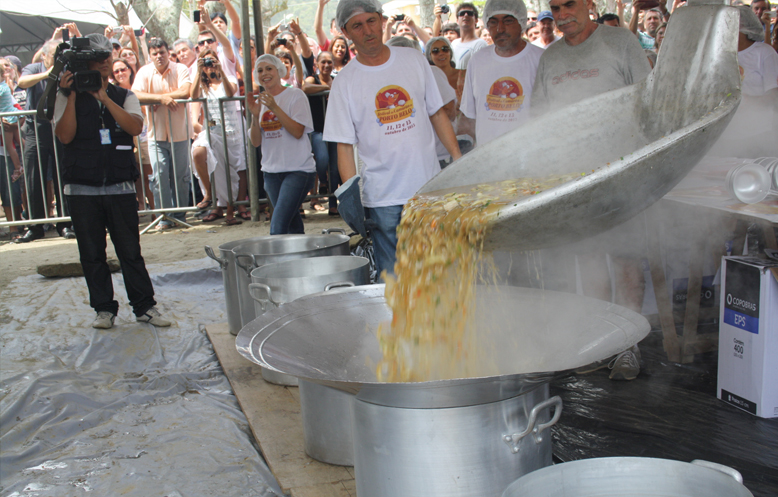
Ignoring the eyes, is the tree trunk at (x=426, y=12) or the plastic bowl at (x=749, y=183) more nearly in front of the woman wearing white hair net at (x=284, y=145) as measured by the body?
the plastic bowl

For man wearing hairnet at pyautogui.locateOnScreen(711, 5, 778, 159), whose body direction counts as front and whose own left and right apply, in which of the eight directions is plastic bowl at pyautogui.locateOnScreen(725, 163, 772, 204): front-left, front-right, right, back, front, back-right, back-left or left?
front-left

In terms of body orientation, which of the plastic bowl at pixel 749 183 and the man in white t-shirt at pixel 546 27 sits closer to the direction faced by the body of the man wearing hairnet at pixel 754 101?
the plastic bowl

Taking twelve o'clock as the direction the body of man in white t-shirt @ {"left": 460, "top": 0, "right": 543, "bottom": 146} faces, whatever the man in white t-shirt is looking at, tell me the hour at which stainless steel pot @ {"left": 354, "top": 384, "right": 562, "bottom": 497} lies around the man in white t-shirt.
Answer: The stainless steel pot is roughly at 12 o'clock from the man in white t-shirt.

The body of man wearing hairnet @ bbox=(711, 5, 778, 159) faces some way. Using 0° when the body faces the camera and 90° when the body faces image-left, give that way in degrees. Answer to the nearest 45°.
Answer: approximately 45°

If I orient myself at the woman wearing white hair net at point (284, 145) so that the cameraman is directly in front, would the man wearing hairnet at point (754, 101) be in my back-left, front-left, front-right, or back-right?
back-left

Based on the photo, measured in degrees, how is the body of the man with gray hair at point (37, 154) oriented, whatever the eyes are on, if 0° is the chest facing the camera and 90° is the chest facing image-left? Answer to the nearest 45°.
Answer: approximately 315°

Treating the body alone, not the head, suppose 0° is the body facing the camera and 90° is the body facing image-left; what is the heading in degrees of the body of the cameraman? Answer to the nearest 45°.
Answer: approximately 0°

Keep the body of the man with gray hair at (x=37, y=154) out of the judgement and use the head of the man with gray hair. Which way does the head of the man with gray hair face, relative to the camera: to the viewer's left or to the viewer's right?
to the viewer's right

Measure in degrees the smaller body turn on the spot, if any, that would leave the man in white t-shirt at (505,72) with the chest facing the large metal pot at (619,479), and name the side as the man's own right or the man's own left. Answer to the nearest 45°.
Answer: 0° — they already face it
